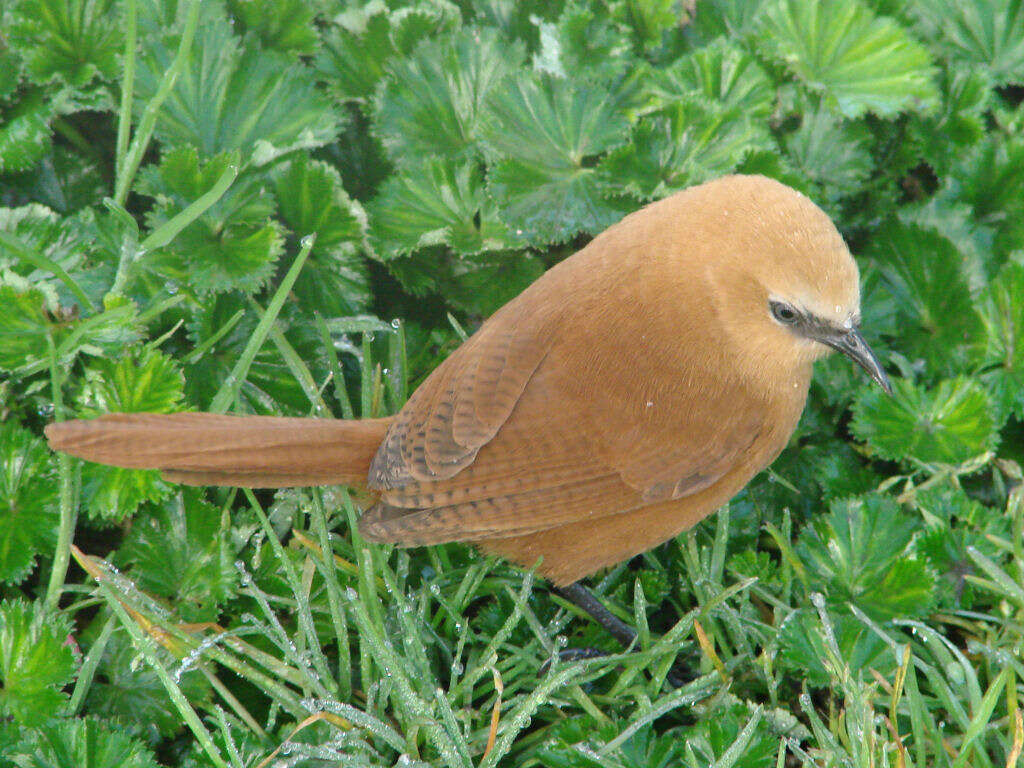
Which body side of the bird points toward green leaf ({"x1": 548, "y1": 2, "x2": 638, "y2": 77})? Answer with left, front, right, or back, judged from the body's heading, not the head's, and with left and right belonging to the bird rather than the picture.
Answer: left

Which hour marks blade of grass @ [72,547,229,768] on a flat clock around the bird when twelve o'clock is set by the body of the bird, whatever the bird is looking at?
The blade of grass is roughly at 5 o'clock from the bird.

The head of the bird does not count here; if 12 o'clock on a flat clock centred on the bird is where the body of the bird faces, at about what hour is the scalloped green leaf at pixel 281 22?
The scalloped green leaf is roughly at 8 o'clock from the bird.

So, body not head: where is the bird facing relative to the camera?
to the viewer's right

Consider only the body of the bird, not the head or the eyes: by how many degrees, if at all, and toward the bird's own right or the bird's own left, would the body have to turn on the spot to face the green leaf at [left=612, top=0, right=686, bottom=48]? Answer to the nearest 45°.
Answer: approximately 90° to the bird's own left

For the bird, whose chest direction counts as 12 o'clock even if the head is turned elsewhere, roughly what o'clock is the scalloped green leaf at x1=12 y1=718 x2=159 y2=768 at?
The scalloped green leaf is roughly at 5 o'clock from the bird.

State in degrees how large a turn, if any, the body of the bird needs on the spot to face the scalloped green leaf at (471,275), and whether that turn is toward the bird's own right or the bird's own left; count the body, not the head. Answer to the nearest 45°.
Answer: approximately 90° to the bird's own left

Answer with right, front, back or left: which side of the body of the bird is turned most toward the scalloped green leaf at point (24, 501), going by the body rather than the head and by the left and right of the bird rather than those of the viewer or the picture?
back

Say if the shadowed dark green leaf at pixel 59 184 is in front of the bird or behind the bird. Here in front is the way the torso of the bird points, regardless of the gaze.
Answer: behind
